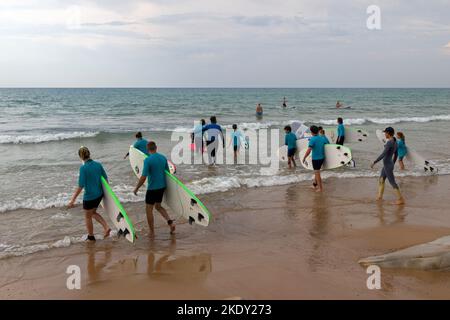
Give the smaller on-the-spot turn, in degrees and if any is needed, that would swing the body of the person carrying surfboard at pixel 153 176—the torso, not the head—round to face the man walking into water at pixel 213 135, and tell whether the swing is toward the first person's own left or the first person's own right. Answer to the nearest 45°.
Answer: approximately 45° to the first person's own right

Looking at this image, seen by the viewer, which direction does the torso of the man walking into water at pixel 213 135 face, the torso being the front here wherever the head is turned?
away from the camera

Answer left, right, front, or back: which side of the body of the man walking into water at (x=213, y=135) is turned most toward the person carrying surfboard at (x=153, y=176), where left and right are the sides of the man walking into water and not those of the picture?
back

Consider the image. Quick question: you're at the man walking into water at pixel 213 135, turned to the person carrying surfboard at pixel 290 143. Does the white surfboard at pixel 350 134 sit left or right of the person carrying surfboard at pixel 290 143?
left

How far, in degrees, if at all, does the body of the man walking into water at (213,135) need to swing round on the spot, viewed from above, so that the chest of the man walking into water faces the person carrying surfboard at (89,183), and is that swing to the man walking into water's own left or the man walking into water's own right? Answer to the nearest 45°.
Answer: approximately 180°

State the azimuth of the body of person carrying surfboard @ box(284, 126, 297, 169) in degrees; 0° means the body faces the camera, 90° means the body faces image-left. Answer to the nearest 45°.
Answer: approximately 135°

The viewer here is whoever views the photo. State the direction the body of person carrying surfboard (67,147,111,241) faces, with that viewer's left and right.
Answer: facing away from the viewer and to the left of the viewer
